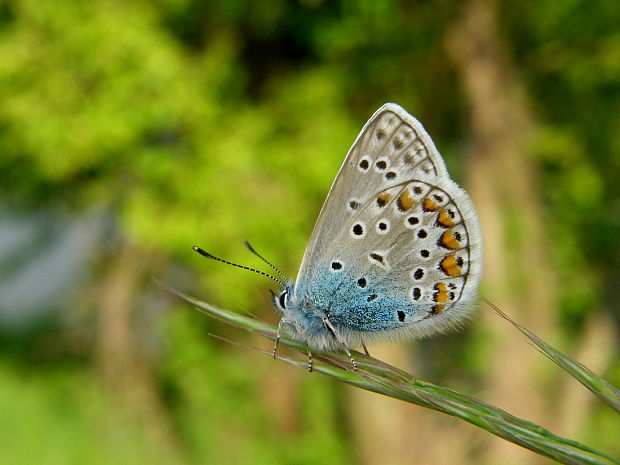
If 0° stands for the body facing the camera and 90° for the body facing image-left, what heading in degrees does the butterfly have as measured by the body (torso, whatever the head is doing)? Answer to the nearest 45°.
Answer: approximately 90°
